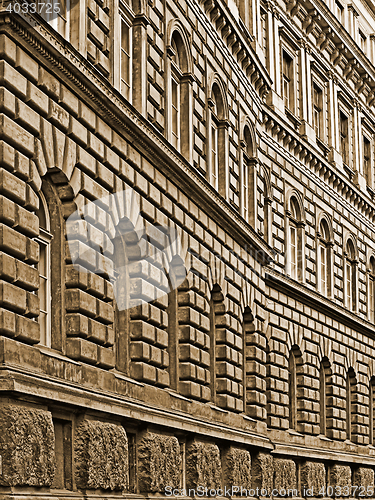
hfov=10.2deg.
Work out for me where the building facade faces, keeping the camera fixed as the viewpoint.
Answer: facing the viewer and to the right of the viewer
